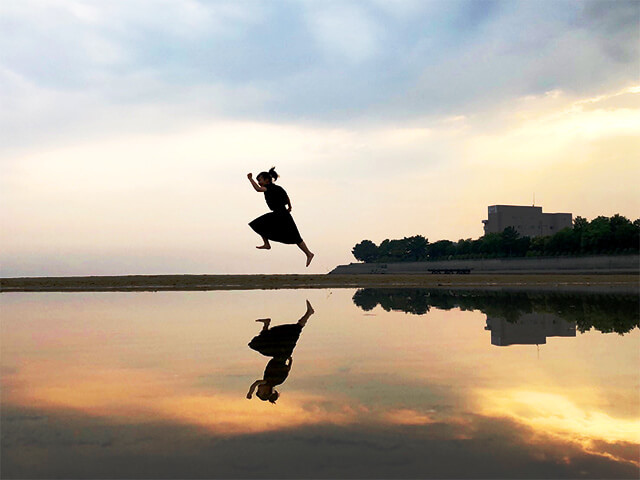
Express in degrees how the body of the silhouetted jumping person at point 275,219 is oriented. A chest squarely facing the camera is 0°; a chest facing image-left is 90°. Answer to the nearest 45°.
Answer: approximately 90°
